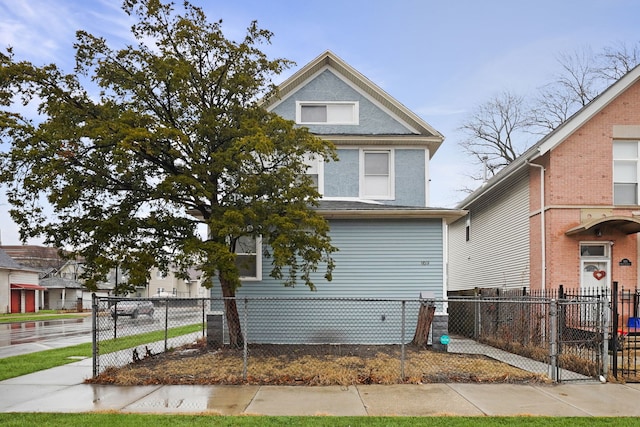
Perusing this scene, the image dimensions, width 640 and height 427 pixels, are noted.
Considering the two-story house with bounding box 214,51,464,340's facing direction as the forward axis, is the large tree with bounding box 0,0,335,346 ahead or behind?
ahead

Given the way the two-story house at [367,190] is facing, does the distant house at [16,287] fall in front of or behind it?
behind

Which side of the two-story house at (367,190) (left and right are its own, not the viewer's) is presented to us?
front

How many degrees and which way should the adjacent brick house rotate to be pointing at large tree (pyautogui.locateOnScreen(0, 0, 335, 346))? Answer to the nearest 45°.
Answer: approximately 45° to its right

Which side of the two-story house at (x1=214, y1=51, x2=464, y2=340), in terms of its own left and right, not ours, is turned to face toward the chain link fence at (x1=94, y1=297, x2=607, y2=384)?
front

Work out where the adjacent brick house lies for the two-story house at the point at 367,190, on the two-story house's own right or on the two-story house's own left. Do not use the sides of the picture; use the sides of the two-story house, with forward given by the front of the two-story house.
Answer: on the two-story house's own left

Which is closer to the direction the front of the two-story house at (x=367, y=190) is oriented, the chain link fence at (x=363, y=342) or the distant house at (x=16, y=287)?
the chain link fence

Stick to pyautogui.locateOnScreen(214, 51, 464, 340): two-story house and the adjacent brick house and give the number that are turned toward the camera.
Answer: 2

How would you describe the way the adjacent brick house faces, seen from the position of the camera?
facing the viewer
